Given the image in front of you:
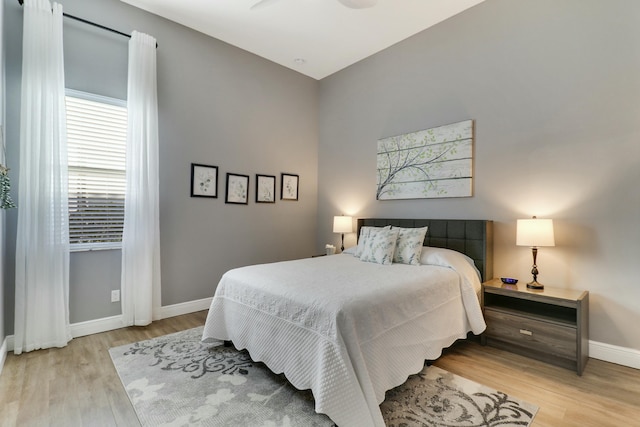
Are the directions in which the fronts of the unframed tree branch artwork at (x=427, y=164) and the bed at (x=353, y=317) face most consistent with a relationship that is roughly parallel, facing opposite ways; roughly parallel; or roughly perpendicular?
roughly parallel

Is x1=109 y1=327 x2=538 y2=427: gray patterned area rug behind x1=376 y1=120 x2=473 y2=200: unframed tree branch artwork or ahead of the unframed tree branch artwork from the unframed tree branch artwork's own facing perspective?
ahead

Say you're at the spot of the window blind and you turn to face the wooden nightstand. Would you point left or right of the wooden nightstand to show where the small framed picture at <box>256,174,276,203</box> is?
left

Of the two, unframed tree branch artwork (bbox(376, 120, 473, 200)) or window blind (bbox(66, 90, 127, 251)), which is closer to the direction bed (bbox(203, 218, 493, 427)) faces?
the window blind

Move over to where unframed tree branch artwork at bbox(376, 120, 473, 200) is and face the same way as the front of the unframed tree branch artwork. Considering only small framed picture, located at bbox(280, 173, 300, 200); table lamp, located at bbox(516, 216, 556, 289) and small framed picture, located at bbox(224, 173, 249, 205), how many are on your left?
1

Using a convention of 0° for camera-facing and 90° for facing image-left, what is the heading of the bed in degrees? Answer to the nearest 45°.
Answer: approximately 45°

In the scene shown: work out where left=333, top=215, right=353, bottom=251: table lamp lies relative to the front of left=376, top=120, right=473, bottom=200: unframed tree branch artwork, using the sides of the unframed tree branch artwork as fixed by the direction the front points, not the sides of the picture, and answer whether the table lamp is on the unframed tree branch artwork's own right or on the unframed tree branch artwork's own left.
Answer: on the unframed tree branch artwork's own right

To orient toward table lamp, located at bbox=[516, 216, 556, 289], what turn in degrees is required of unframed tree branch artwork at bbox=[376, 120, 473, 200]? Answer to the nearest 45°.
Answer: approximately 90° to its left

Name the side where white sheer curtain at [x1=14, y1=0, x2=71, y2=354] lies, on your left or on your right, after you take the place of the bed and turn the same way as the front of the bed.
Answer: on your right

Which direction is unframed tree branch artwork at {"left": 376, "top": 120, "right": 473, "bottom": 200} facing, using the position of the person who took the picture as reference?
facing the viewer and to the left of the viewer

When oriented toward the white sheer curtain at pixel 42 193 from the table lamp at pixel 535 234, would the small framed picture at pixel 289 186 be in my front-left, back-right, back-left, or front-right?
front-right

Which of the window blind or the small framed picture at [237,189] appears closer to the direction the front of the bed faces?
the window blind

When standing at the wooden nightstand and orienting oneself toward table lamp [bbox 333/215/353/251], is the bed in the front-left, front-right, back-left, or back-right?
front-left

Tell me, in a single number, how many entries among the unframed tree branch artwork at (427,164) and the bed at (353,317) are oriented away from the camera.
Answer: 0
